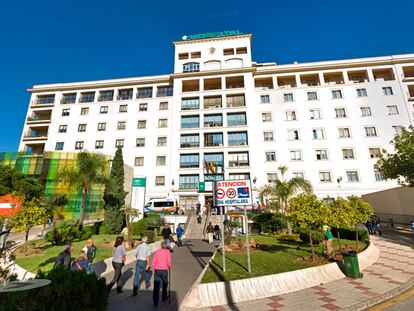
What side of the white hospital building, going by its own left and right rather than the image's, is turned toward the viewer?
front

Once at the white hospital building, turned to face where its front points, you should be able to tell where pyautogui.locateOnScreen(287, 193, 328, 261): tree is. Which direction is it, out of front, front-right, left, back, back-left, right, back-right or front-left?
front

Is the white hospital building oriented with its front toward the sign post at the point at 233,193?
yes

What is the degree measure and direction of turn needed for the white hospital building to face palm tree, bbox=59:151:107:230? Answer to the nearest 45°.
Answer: approximately 45° to its right

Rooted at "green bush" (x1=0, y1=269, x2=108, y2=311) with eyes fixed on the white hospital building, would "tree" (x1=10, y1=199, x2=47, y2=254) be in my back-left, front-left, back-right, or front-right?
front-left

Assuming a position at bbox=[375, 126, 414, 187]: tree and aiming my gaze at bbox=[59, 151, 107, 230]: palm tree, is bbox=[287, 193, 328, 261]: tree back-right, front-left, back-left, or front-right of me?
front-left

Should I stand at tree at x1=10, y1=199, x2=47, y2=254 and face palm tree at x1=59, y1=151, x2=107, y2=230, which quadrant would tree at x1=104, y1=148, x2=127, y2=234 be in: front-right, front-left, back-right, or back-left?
front-right
